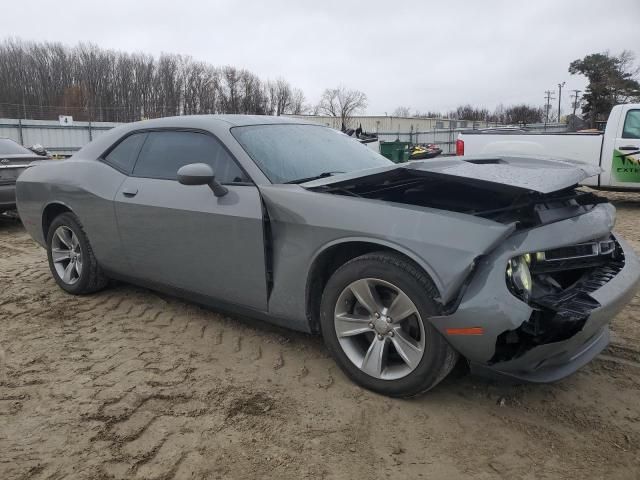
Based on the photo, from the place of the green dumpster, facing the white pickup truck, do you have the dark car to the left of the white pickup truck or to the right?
right

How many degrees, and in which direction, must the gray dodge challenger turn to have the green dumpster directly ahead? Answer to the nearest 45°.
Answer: approximately 135° to its left

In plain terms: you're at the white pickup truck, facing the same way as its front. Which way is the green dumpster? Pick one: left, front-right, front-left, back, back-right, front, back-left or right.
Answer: back-left

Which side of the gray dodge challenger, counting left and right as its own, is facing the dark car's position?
back

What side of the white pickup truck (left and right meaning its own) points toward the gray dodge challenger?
right

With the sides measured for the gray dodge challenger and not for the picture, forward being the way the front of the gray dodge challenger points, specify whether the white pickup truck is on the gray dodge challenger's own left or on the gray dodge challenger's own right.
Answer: on the gray dodge challenger's own left

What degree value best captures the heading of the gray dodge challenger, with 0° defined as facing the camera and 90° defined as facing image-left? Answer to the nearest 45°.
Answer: approximately 315°

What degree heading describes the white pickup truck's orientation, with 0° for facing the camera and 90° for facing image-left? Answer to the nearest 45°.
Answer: approximately 270°

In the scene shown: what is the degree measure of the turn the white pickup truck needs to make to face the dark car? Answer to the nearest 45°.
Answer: approximately 135° to its right
